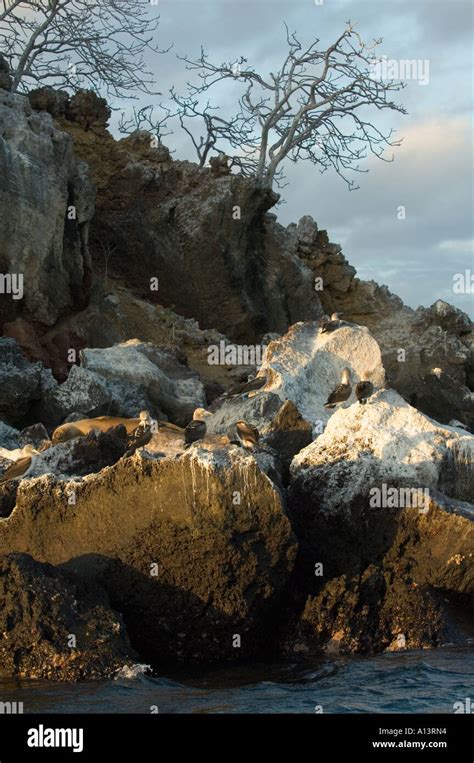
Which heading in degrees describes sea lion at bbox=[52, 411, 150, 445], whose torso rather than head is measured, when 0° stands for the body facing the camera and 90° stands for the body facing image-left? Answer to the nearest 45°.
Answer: approximately 90°

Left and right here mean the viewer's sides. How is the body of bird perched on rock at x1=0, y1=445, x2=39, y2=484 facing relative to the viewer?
facing to the right of the viewer

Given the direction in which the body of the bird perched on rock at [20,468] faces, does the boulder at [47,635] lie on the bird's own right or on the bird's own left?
on the bird's own right

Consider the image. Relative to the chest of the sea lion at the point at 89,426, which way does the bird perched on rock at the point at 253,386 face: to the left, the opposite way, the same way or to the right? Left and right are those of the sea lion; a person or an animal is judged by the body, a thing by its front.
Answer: the opposite way

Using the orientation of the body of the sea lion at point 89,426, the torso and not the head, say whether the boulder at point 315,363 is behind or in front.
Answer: behind

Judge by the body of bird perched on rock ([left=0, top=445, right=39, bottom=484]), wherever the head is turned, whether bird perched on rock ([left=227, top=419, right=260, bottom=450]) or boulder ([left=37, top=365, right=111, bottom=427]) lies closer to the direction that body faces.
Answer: the bird perched on rock
